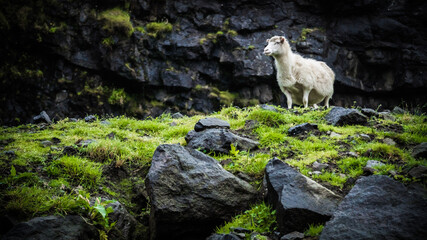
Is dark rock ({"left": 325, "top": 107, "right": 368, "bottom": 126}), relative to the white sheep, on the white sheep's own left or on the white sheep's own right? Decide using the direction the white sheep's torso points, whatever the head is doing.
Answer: on the white sheep's own left

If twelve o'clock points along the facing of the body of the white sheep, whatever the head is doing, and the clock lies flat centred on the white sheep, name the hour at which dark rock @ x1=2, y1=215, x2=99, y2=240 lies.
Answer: The dark rock is roughly at 11 o'clock from the white sheep.

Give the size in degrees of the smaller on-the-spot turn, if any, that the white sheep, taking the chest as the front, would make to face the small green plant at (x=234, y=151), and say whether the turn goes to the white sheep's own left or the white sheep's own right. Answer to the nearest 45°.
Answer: approximately 45° to the white sheep's own left

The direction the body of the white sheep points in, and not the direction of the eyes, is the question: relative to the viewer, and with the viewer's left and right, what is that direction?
facing the viewer and to the left of the viewer

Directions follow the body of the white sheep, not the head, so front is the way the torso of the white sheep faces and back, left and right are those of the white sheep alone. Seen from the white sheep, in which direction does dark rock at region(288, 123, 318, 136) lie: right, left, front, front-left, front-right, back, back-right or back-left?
front-left

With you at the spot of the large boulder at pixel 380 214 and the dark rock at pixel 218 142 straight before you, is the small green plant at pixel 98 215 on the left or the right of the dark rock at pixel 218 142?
left

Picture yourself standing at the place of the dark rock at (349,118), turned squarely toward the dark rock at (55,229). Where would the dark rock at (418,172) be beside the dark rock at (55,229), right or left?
left

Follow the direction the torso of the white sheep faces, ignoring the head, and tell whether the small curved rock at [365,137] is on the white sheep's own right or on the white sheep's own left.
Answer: on the white sheep's own left

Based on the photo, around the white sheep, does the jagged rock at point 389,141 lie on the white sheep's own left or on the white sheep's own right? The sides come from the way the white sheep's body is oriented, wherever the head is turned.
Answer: on the white sheep's own left

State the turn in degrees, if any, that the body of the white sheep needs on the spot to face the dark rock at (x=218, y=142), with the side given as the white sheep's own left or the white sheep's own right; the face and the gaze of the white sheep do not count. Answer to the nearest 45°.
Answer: approximately 45° to the white sheep's own left

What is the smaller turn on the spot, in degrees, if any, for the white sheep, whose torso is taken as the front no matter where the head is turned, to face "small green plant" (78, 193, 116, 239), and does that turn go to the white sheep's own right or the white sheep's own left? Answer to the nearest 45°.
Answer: approximately 45° to the white sheep's own left

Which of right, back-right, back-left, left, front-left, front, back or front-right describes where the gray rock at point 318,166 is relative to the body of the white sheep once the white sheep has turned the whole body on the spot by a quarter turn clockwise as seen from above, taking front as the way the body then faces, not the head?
back-left

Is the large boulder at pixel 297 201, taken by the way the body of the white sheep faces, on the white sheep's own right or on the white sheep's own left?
on the white sheep's own left

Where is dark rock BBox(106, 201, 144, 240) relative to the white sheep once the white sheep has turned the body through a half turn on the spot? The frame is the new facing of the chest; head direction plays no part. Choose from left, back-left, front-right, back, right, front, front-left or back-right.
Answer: back-right

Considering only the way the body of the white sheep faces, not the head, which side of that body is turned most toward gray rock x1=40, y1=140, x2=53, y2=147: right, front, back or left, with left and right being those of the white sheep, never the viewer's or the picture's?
front
